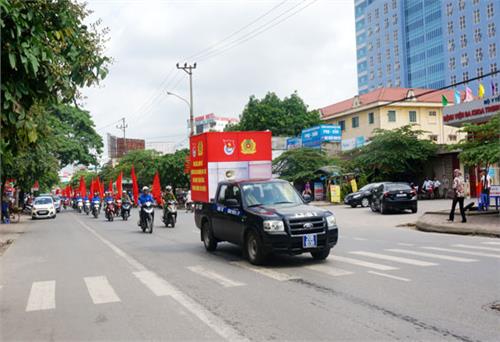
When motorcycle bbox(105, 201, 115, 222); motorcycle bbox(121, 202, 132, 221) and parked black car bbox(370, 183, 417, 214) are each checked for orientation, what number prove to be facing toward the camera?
2

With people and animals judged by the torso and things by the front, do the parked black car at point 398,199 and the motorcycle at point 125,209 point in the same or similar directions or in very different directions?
very different directions

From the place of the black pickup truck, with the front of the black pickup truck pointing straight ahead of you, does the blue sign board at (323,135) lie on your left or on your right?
on your left

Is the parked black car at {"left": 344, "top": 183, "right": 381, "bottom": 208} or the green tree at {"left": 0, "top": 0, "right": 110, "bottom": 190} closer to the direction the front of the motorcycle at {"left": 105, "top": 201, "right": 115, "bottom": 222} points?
the green tree

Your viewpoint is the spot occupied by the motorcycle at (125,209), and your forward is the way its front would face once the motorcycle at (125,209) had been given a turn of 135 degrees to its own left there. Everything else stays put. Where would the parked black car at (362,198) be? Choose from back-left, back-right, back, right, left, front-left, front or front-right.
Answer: front-right

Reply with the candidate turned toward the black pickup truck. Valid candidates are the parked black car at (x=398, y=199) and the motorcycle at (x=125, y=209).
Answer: the motorcycle

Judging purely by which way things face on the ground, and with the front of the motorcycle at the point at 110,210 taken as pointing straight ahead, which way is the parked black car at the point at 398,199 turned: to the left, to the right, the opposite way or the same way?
the opposite way

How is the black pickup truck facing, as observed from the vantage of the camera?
facing the viewer and to the right of the viewer

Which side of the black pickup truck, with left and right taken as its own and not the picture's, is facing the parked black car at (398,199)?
left
